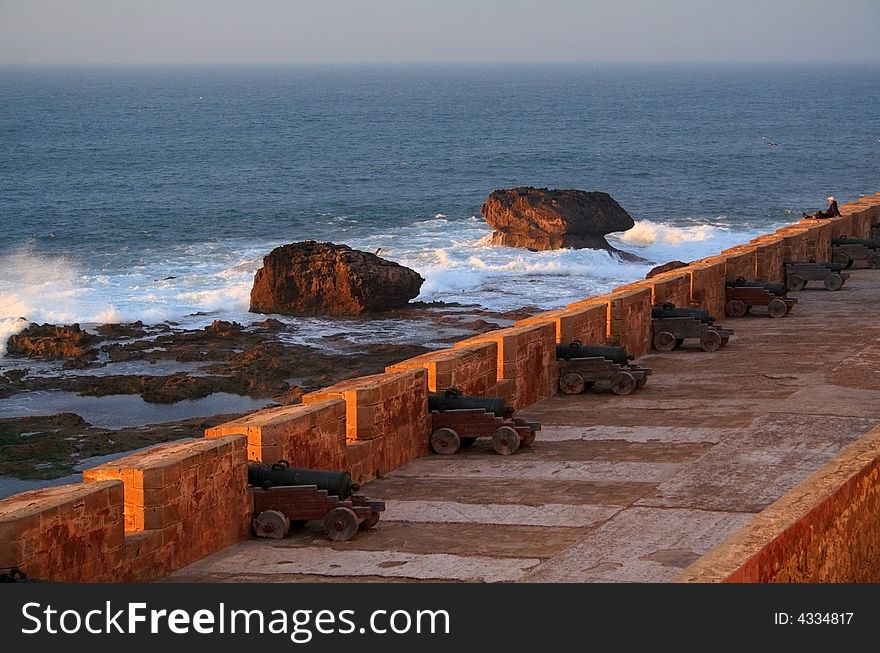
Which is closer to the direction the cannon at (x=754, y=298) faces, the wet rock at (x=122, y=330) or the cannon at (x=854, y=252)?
the wet rock

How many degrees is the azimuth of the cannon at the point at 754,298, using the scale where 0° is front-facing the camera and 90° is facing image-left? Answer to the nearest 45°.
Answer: approximately 90°

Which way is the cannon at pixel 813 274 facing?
to the viewer's left

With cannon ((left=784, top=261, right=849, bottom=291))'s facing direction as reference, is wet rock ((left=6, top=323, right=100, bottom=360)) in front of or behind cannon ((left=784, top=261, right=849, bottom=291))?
in front

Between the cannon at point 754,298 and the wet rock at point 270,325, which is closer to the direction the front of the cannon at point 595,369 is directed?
the wet rock

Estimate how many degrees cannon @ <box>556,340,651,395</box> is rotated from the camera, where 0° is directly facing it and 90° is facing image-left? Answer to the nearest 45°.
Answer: approximately 90°

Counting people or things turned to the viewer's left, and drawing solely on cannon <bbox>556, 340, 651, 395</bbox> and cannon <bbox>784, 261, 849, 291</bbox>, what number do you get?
2

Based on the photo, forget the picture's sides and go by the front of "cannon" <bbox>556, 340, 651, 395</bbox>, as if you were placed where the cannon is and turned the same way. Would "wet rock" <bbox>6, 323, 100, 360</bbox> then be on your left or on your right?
on your right

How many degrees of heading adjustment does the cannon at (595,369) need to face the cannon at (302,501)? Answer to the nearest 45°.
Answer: approximately 90° to its left

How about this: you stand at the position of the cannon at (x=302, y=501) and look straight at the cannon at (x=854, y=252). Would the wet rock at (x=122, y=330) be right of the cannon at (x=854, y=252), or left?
left
